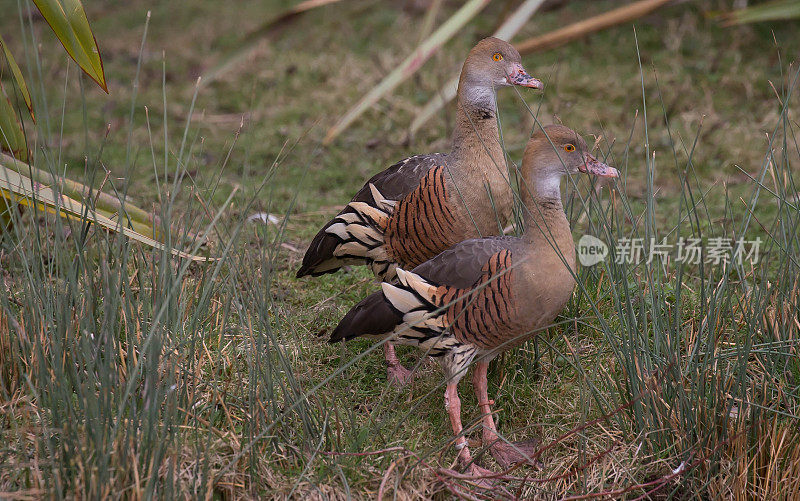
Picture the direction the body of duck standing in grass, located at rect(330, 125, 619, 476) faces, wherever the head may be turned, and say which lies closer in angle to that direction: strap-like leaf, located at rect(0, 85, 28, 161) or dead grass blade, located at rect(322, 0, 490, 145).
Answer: the dead grass blade

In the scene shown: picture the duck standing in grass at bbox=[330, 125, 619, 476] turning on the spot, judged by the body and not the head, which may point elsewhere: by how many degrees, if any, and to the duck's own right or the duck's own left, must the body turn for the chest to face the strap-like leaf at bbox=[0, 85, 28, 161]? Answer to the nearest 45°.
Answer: approximately 135° to the duck's own left

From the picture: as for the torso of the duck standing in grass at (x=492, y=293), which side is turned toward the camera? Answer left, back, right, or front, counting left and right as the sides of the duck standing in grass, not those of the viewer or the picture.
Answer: right

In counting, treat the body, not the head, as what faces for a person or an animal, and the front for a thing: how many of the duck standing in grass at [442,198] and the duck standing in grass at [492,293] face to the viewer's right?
2

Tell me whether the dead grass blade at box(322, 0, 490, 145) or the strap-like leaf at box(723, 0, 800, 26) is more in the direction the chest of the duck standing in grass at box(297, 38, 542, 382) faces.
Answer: the strap-like leaf

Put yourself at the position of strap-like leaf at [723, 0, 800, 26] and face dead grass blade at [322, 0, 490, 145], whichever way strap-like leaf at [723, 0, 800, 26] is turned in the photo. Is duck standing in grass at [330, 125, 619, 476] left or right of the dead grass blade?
left

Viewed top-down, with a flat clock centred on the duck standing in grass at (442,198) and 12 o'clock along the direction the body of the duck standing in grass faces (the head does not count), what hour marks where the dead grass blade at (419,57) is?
The dead grass blade is roughly at 9 o'clock from the duck standing in grass.

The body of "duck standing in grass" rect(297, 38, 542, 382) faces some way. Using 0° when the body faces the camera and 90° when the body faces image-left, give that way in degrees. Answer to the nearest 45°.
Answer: approximately 270°

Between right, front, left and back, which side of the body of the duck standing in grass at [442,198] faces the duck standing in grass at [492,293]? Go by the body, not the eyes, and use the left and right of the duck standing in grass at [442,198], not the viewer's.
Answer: right

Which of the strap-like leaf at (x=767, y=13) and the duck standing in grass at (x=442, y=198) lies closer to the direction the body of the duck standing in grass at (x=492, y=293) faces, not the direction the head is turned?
the strap-like leaf

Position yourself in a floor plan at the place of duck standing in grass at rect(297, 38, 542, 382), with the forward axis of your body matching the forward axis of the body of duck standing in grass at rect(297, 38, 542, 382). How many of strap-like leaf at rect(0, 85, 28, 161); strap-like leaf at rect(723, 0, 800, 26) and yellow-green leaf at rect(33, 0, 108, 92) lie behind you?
2

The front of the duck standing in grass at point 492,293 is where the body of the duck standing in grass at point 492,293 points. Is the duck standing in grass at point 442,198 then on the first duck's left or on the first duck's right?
on the first duck's left

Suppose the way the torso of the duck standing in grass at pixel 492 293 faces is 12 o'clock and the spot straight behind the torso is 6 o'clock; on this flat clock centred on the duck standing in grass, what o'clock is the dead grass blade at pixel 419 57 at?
The dead grass blade is roughly at 9 o'clock from the duck standing in grass.

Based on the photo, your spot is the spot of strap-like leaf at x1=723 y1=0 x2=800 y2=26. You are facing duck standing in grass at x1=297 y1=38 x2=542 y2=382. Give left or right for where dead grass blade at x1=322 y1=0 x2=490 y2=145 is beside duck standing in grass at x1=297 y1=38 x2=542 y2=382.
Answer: right

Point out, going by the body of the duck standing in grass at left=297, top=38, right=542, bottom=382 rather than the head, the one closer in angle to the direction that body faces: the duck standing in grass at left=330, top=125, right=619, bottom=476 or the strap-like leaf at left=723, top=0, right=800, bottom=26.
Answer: the strap-like leaf
